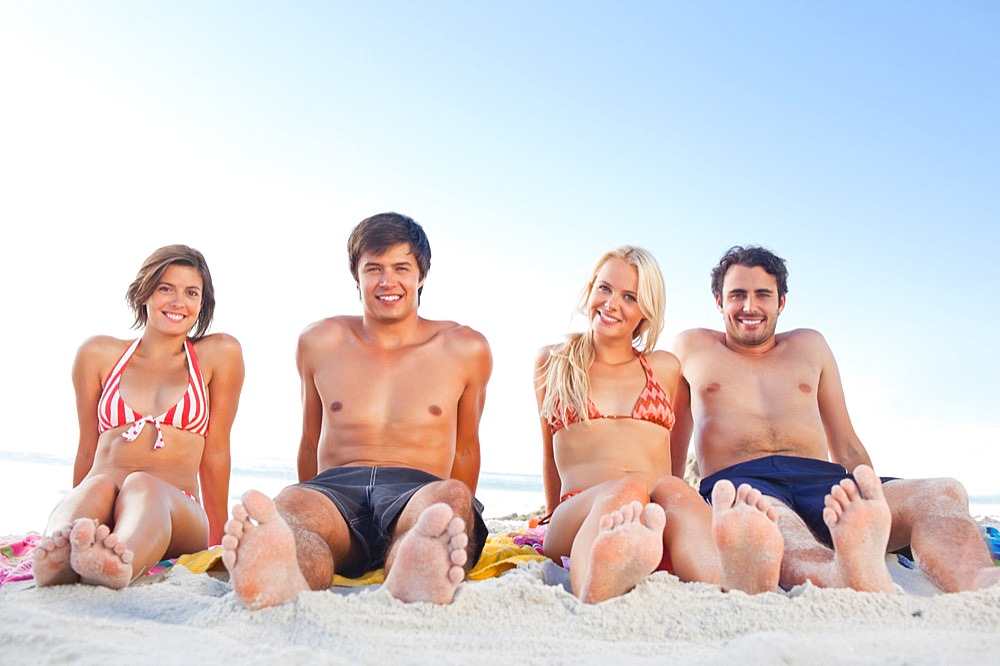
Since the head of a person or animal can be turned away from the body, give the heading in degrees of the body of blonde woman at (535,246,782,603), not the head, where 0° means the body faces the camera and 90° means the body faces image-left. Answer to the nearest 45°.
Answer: approximately 0°

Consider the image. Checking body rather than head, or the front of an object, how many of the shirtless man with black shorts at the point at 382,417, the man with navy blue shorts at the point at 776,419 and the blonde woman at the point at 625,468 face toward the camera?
3

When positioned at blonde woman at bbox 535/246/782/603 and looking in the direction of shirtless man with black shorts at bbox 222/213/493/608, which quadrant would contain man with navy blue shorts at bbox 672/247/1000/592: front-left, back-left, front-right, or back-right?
back-right

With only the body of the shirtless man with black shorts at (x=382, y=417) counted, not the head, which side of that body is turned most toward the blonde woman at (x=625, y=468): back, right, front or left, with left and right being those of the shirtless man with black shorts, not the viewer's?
left

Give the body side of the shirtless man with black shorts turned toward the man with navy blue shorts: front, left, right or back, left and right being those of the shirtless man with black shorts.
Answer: left

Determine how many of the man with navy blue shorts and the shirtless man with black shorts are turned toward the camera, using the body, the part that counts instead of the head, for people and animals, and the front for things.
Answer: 2

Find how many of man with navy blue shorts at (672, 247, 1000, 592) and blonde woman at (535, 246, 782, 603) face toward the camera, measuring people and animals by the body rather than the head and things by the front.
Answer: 2

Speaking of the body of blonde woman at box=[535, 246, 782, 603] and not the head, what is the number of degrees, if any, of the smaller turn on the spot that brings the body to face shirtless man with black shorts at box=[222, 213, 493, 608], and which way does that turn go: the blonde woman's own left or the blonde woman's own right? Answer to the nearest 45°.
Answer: approximately 90° to the blonde woman's own right
